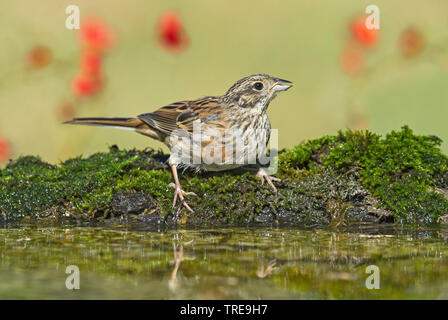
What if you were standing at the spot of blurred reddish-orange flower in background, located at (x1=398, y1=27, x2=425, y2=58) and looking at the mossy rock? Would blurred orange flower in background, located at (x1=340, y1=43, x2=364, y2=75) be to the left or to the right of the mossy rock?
right

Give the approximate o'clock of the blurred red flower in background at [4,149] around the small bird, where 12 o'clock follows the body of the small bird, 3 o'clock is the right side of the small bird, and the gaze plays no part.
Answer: The blurred red flower in background is roughly at 7 o'clock from the small bird.

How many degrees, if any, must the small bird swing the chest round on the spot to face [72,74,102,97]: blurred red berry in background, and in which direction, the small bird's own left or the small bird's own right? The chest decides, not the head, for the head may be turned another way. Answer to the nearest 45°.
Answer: approximately 135° to the small bird's own left

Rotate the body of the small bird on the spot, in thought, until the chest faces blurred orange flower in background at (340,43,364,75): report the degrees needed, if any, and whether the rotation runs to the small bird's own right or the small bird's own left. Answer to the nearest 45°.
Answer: approximately 45° to the small bird's own left

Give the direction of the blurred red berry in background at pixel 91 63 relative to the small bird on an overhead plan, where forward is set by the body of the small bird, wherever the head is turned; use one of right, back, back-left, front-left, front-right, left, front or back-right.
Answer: back-left

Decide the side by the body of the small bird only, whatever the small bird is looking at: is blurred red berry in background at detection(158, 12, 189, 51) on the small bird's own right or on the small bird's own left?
on the small bird's own left

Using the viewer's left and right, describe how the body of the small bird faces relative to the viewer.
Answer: facing to the right of the viewer

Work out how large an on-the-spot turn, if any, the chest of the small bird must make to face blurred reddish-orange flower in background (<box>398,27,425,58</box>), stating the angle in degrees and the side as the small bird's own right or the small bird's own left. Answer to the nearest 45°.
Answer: approximately 45° to the small bird's own left
